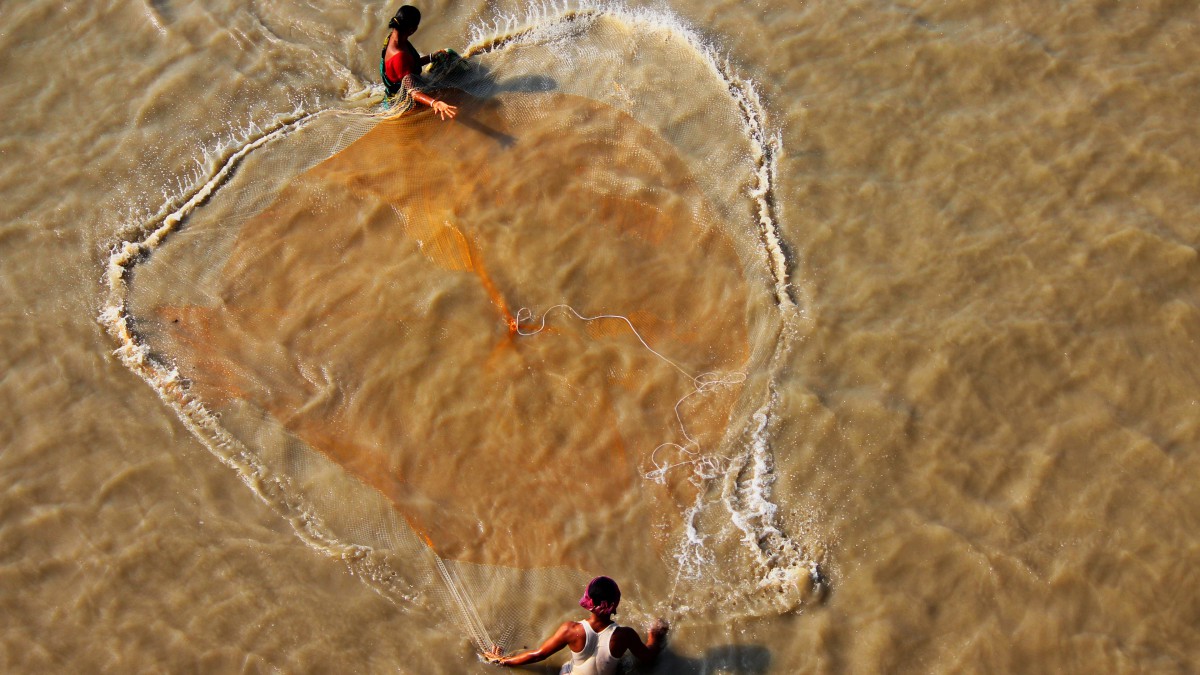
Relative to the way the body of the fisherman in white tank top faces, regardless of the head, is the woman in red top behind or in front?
in front

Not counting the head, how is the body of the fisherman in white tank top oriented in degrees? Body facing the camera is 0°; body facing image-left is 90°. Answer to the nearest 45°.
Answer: approximately 180°
